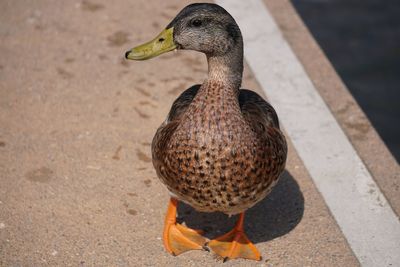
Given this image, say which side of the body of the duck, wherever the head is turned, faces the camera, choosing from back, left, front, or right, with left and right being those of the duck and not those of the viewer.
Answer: front
